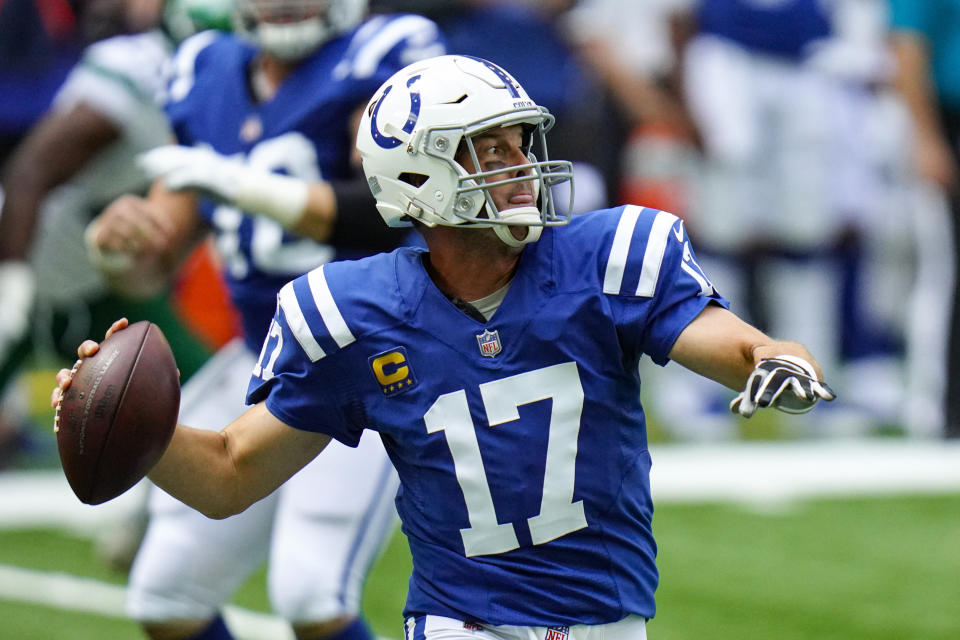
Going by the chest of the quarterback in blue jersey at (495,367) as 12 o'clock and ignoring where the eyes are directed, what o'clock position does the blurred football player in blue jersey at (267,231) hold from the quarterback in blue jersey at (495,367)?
the blurred football player in blue jersey at (267,231) is roughly at 5 o'clock from the quarterback in blue jersey at (495,367).

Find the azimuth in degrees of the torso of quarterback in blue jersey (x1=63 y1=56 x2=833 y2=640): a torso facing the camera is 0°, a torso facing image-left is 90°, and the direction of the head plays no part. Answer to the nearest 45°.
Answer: approximately 0°

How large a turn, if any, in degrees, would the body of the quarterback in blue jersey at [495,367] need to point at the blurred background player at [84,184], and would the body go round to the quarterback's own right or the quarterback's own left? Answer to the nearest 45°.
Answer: approximately 135° to the quarterback's own right

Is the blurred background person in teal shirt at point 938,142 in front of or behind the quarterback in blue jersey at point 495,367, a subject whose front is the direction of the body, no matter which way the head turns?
behind

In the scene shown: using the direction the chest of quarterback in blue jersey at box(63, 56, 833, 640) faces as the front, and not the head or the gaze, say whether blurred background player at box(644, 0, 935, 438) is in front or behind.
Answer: behind
